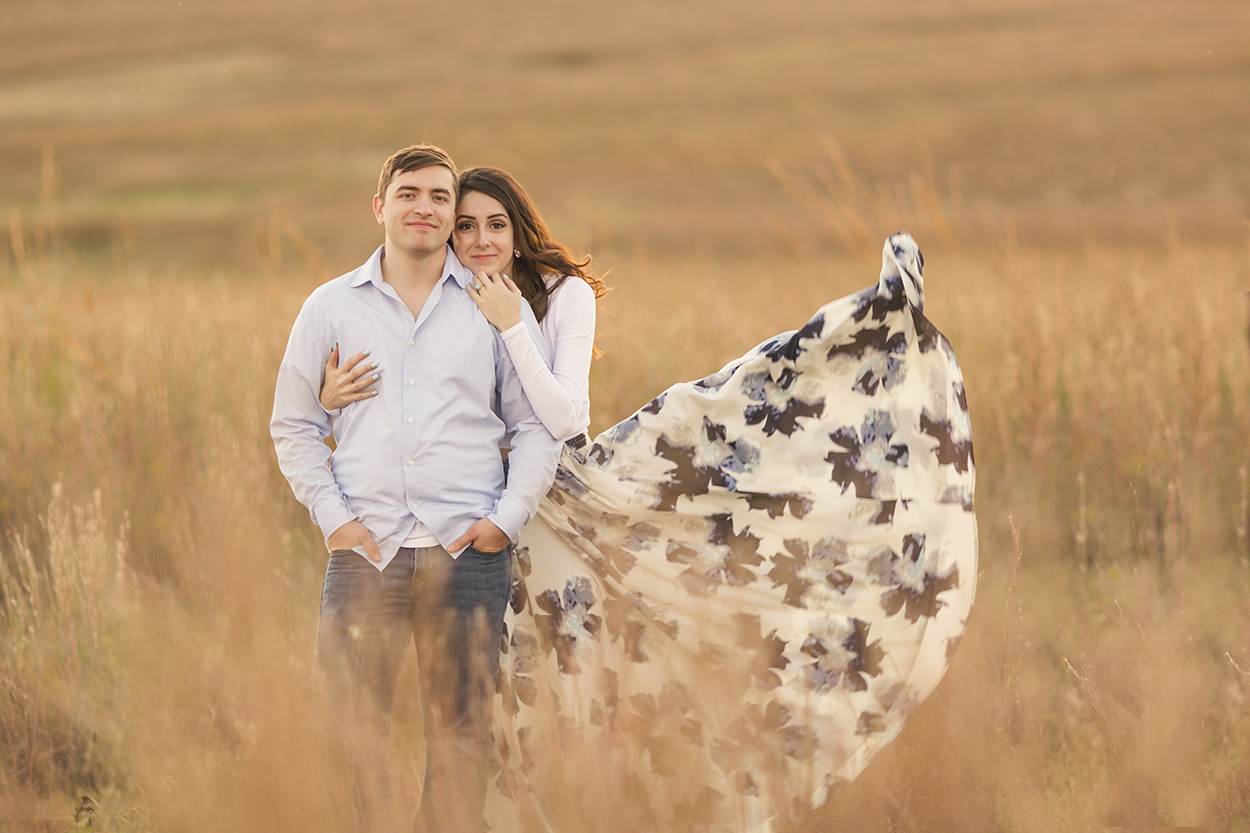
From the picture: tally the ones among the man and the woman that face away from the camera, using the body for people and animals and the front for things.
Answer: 0

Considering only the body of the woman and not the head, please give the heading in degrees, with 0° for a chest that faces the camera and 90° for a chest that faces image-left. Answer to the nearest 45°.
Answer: approximately 45°

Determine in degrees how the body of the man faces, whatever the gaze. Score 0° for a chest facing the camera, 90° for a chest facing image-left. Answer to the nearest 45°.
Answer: approximately 0°
